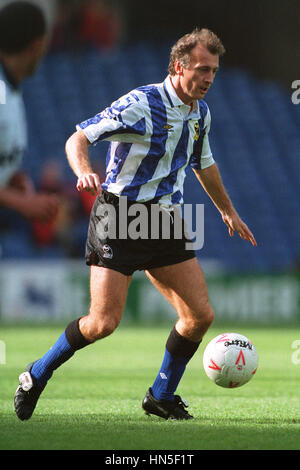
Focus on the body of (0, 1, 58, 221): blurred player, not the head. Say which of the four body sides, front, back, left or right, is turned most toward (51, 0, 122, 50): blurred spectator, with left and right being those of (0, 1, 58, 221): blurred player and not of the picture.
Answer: left

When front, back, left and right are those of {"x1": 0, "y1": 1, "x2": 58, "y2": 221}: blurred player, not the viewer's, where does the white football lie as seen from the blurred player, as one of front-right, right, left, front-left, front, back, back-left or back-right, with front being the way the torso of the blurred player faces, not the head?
front-left

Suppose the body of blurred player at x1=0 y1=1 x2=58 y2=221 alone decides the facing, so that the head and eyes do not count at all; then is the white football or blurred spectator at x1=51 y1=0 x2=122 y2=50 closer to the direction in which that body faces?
the white football

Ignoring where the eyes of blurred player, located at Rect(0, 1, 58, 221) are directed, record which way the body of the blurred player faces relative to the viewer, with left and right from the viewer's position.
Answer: facing to the right of the viewer
